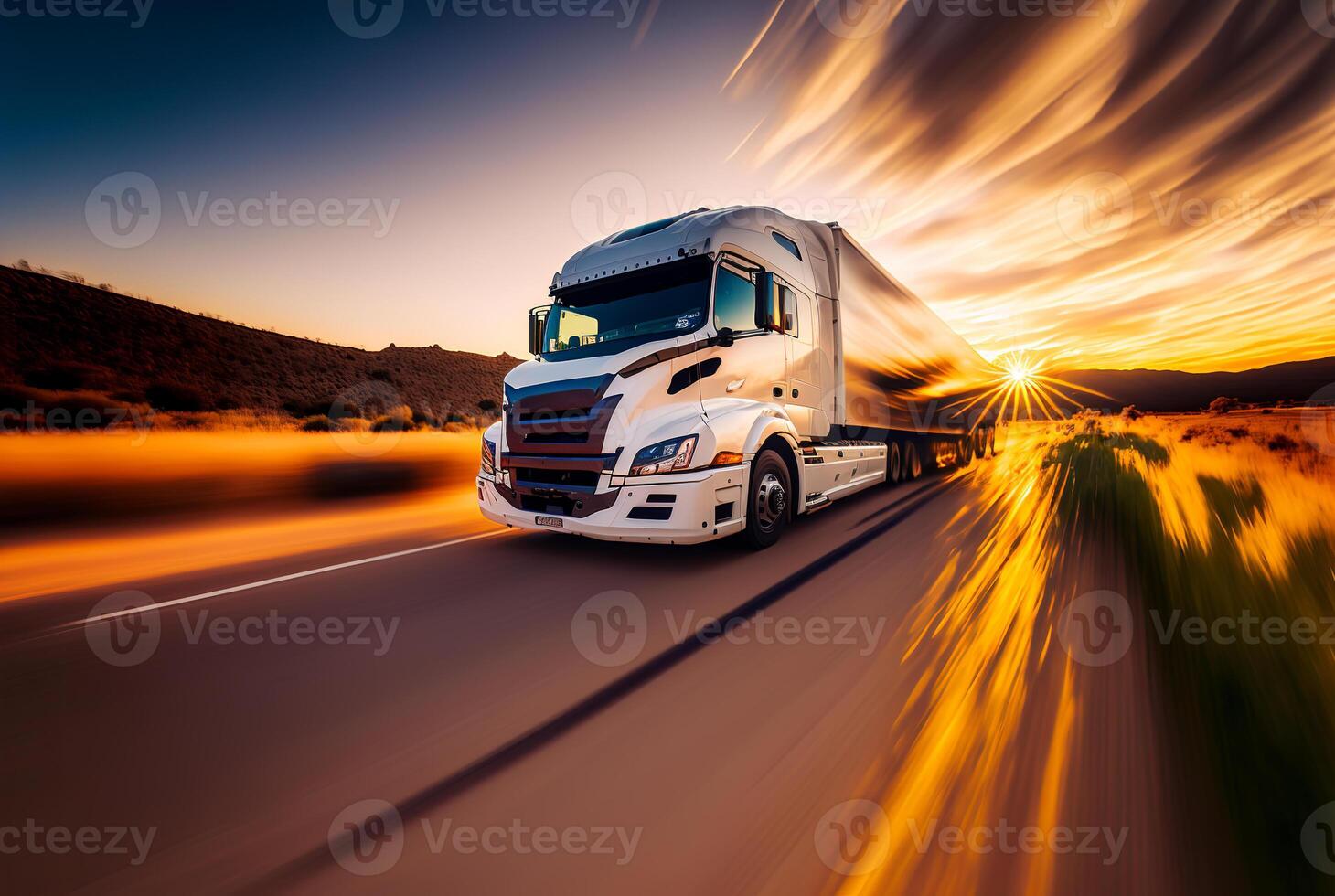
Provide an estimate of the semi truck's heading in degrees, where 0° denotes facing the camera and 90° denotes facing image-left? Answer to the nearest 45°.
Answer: approximately 45°
